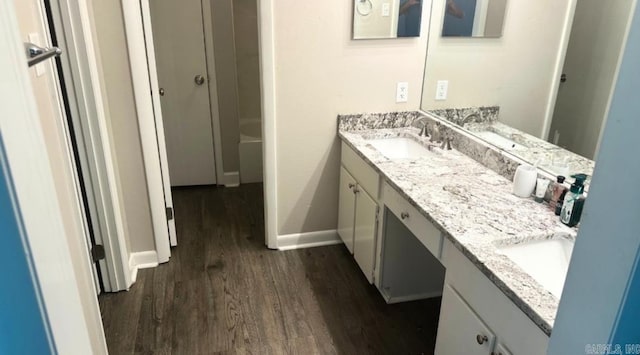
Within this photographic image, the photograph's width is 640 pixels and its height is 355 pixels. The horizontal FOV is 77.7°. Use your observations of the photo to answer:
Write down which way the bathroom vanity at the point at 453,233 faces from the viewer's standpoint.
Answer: facing the viewer and to the left of the viewer

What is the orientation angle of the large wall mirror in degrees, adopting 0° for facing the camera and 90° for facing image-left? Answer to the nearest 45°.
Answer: approximately 45°

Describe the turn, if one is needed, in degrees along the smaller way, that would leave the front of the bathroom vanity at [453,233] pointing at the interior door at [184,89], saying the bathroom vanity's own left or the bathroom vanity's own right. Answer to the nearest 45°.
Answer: approximately 90° to the bathroom vanity's own right

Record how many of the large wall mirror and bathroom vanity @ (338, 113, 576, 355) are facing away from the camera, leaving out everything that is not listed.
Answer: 0
